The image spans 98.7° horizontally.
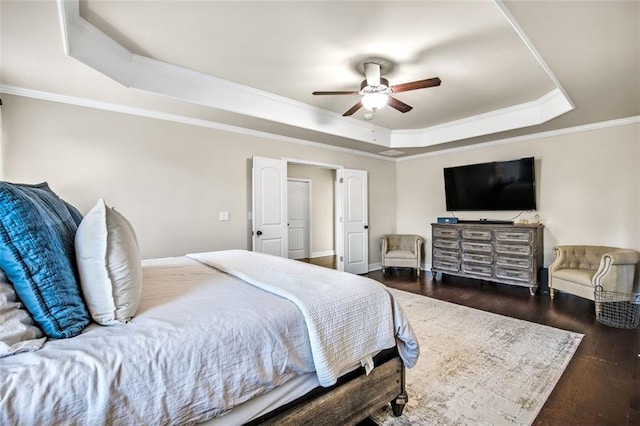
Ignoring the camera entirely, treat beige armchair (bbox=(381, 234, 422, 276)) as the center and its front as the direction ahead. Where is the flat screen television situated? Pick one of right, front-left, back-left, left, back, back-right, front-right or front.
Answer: left

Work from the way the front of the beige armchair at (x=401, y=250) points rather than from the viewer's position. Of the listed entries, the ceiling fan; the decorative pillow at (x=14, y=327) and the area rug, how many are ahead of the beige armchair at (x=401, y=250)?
3

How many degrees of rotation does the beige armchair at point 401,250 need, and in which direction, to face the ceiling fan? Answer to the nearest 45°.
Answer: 0° — it already faces it

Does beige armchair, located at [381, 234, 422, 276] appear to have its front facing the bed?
yes

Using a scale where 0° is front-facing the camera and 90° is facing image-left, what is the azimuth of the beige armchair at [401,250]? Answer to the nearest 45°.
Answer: approximately 0°

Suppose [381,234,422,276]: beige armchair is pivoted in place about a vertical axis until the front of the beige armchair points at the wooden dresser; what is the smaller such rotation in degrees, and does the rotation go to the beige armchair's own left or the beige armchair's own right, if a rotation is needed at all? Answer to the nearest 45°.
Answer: approximately 45° to the beige armchair's own left

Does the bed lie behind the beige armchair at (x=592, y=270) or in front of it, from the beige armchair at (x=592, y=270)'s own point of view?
in front

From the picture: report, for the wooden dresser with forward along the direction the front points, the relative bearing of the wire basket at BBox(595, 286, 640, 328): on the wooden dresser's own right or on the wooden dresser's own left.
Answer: on the wooden dresser's own left
